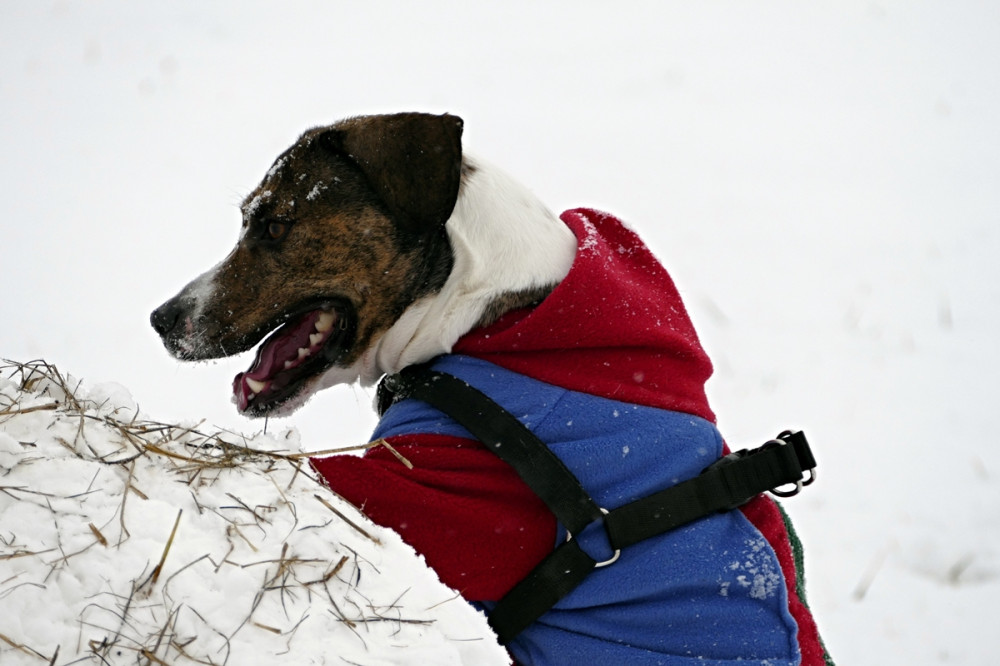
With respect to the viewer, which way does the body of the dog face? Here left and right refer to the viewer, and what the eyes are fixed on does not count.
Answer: facing to the left of the viewer
